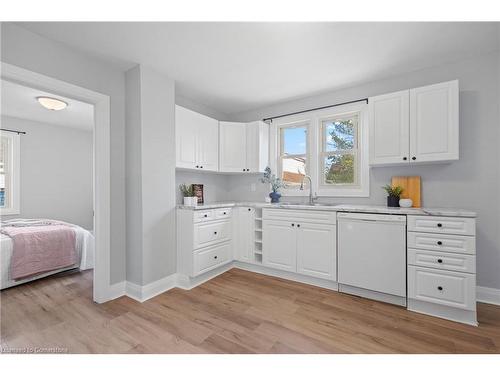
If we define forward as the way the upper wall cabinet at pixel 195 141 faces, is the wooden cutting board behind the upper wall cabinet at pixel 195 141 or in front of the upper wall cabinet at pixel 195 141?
in front

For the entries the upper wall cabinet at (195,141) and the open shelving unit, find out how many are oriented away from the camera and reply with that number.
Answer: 0

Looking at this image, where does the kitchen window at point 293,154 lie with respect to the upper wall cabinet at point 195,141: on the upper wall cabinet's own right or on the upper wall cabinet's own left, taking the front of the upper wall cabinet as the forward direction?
on the upper wall cabinet's own left

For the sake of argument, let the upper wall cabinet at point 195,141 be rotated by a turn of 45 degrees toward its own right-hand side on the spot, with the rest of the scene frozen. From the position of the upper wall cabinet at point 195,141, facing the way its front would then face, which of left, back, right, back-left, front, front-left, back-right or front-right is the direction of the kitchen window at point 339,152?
left

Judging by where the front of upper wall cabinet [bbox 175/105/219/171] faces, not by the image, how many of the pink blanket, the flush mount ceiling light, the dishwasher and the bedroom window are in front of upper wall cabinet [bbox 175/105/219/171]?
1

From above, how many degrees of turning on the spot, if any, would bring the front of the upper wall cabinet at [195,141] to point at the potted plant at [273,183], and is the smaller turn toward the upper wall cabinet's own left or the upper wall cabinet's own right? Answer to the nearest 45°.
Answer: approximately 45° to the upper wall cabinet's own left

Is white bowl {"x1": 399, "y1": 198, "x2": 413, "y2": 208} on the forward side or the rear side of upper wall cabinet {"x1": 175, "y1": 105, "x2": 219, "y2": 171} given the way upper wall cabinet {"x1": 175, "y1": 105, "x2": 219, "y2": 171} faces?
on the forward side

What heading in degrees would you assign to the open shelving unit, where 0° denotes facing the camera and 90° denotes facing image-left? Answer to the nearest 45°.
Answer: approximately 45°

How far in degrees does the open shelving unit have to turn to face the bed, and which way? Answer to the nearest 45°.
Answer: approximately 45° to its right

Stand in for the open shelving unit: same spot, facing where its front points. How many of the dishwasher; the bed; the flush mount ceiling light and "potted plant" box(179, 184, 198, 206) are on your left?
1

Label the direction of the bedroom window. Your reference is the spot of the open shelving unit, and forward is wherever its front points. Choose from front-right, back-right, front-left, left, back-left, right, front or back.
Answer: front-right

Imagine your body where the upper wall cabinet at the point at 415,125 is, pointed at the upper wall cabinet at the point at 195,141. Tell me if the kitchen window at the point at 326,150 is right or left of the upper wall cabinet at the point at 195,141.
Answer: right

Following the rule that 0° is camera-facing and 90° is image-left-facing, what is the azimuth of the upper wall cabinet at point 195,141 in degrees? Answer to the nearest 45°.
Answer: approximately 315°
